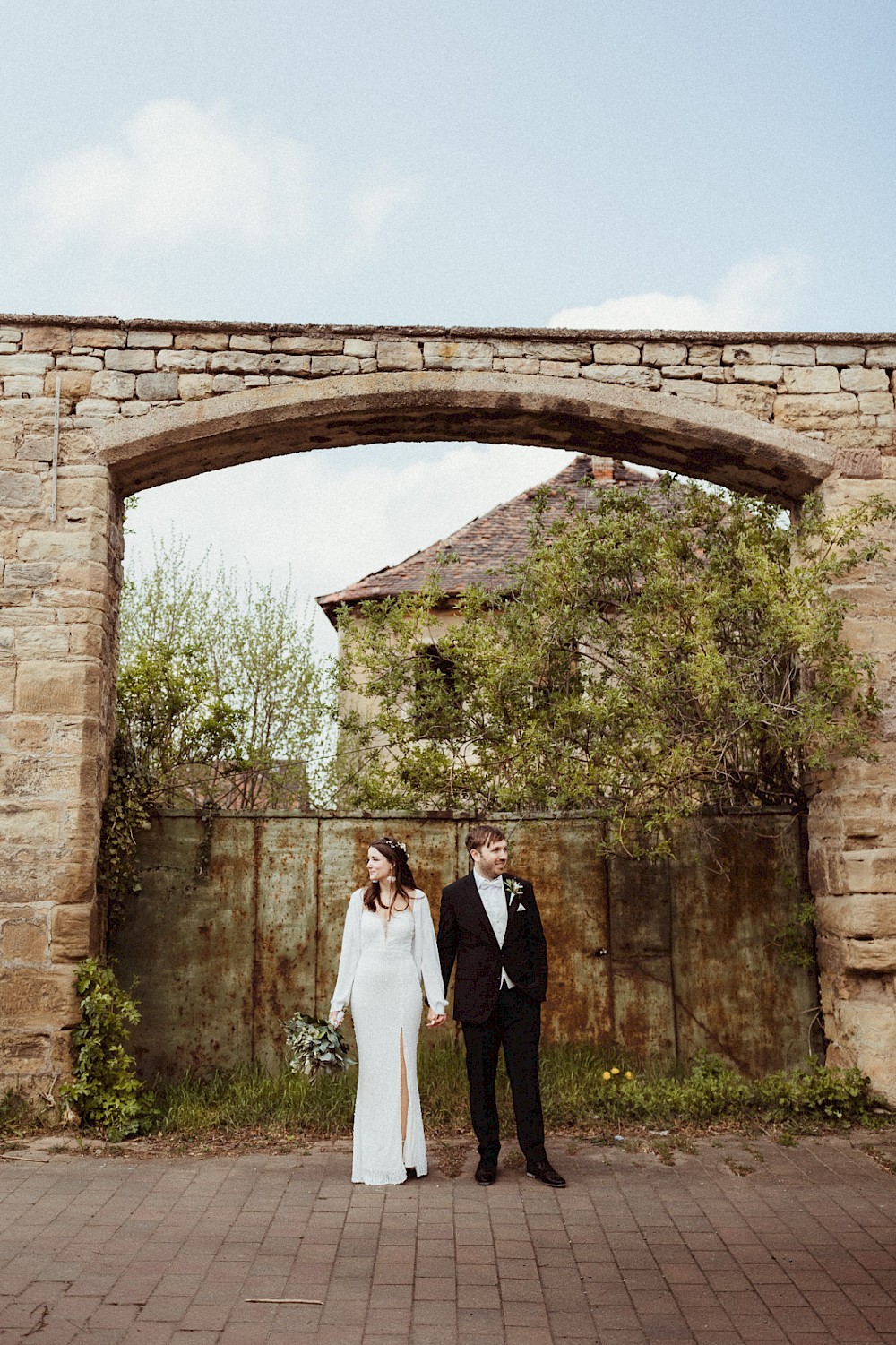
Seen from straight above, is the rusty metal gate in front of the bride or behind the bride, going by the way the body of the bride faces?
behind

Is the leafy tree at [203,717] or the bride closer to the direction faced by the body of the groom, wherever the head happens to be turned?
the bride

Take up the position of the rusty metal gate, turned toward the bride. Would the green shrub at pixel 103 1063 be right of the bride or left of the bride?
right

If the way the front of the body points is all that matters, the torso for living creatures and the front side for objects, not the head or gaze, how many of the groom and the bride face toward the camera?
2

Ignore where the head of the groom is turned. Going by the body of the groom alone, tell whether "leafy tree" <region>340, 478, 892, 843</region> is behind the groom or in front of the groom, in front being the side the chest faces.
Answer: behind

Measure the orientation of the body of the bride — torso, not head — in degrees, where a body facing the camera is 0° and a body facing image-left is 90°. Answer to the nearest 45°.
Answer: approximately 0°

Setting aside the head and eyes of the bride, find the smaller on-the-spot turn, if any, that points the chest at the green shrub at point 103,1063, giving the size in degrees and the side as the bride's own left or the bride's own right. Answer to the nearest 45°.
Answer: approximately 135° to the bride's own right

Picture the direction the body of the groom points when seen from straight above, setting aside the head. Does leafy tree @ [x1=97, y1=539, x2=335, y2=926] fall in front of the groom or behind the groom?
behind

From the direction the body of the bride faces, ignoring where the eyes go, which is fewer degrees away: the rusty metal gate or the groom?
the groom

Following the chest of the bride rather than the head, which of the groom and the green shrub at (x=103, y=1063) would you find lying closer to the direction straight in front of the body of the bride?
the groom
